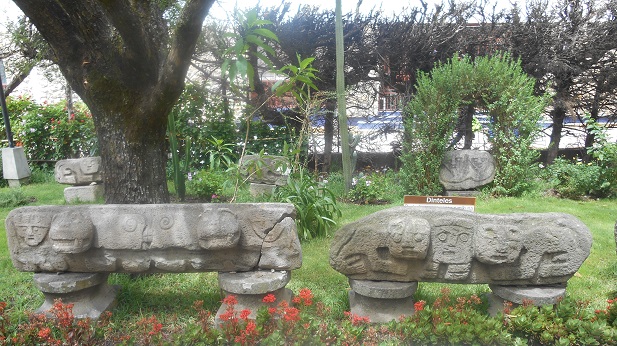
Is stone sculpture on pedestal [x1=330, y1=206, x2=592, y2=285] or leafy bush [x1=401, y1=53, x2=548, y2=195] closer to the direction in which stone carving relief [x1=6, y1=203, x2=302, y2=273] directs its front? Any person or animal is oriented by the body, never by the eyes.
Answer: the stone sculpture on pedestal

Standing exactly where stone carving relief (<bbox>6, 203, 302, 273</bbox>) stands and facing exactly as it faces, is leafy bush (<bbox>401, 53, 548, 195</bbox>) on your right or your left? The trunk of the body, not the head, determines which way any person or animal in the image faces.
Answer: on your left

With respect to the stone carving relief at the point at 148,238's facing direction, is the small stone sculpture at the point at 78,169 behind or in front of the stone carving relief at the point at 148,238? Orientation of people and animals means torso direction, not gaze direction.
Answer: behind

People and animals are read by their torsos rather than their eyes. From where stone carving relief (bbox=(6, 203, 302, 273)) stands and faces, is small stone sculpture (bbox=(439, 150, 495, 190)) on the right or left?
on its left

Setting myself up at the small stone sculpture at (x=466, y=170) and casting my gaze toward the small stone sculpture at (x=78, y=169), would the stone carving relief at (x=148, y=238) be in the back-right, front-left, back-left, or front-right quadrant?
front-left

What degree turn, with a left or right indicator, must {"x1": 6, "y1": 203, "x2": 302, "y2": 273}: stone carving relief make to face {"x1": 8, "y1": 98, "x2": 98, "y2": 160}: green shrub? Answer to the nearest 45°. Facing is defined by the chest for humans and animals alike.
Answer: approximately 180°

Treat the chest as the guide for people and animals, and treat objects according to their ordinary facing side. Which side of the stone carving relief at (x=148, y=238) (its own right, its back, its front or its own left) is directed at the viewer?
front

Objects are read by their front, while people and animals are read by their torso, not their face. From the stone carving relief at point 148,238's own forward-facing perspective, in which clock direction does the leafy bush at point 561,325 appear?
The leafy bush is roughly at 10 o'clock from the stone carving relief.

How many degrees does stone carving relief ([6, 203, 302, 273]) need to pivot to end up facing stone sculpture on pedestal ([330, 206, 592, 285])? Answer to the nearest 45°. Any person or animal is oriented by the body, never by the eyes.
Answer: approximately 45° to its left

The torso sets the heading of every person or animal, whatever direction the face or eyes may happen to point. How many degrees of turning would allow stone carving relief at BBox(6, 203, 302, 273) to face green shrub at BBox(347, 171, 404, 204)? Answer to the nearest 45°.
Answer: approximately 135° to its left

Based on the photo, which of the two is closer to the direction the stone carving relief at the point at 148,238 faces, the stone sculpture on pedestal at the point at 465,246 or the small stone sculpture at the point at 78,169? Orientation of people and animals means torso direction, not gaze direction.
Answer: the stone sculpture on pedestal

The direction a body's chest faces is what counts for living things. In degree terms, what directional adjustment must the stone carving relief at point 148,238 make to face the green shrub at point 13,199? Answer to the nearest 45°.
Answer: approximately 135° to its right

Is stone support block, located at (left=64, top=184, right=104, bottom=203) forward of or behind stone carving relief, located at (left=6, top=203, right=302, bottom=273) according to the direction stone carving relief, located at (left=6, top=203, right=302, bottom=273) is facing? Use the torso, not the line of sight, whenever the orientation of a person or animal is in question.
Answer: behind
